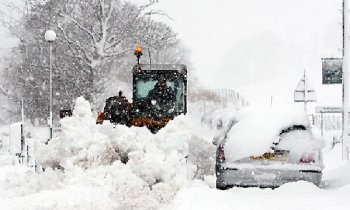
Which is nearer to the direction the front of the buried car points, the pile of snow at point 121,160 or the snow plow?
the snow plow

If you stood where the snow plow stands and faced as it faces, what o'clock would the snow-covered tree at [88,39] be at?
The snow-covered tree is roughly at 4 o'clock from the snow plow.

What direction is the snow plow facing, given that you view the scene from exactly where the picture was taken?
facing the viewer and to the left of the viewer

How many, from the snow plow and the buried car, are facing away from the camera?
1

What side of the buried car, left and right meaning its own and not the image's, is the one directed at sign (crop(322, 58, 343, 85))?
front

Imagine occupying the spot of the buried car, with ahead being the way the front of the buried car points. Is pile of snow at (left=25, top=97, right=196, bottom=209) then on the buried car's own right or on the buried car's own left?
on the buried car's own left

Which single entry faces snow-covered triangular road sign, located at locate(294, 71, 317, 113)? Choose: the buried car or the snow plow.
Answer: the buried car

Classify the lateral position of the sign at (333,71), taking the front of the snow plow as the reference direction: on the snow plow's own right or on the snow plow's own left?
on the snow plow's own left

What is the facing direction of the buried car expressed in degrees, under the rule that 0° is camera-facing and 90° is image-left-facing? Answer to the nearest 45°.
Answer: approximately 180°

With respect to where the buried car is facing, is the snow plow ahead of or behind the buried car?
ahead

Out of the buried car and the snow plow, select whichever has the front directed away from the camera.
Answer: the buried car
